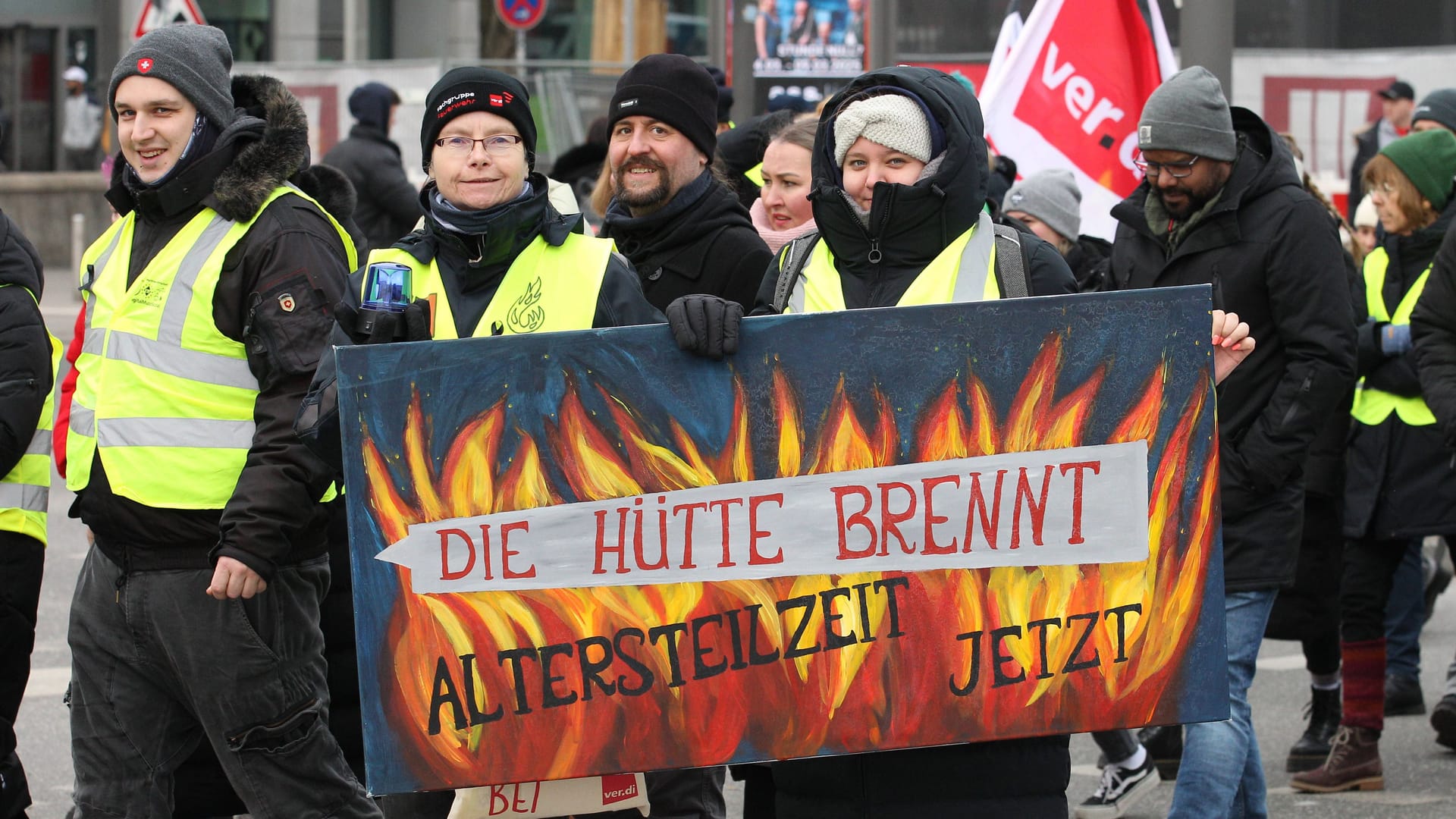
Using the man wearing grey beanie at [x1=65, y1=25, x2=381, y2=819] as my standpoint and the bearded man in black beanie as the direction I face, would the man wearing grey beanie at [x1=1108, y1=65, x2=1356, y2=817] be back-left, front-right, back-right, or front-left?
front-right

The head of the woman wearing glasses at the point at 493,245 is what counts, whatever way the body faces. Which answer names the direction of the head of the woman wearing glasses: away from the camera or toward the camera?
toward the camera

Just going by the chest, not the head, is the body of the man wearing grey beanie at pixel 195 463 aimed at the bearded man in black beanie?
no

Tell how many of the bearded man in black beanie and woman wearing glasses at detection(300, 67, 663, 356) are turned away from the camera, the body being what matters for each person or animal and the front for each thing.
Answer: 0

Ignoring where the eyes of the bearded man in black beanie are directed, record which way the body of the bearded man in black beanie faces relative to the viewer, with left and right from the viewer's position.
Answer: facing the viewer and to the left of the viewer

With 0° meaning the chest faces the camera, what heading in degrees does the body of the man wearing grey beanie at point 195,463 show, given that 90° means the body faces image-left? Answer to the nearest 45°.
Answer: approximately 45°

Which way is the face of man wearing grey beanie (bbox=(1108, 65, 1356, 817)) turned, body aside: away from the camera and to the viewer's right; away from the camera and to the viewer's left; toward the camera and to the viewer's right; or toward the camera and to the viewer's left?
toward the camera and to the viewer's left

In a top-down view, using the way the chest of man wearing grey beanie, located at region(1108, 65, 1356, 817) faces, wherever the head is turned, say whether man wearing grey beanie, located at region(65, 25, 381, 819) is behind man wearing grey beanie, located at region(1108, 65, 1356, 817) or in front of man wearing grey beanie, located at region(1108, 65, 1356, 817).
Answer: in front

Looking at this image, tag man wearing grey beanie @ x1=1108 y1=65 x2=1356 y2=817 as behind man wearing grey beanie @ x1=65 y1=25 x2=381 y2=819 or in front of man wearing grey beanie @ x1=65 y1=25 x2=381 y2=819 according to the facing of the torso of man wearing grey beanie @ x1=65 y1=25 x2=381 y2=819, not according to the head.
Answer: behind

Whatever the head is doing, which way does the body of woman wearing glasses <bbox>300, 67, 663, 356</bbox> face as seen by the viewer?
toward the camera

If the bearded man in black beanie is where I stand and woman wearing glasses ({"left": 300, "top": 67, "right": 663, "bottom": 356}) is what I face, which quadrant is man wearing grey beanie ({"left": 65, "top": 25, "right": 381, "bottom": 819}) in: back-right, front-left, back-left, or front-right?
front-right

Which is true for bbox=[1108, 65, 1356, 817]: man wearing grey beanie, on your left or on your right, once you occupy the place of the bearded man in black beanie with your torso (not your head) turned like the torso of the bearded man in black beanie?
on your left
